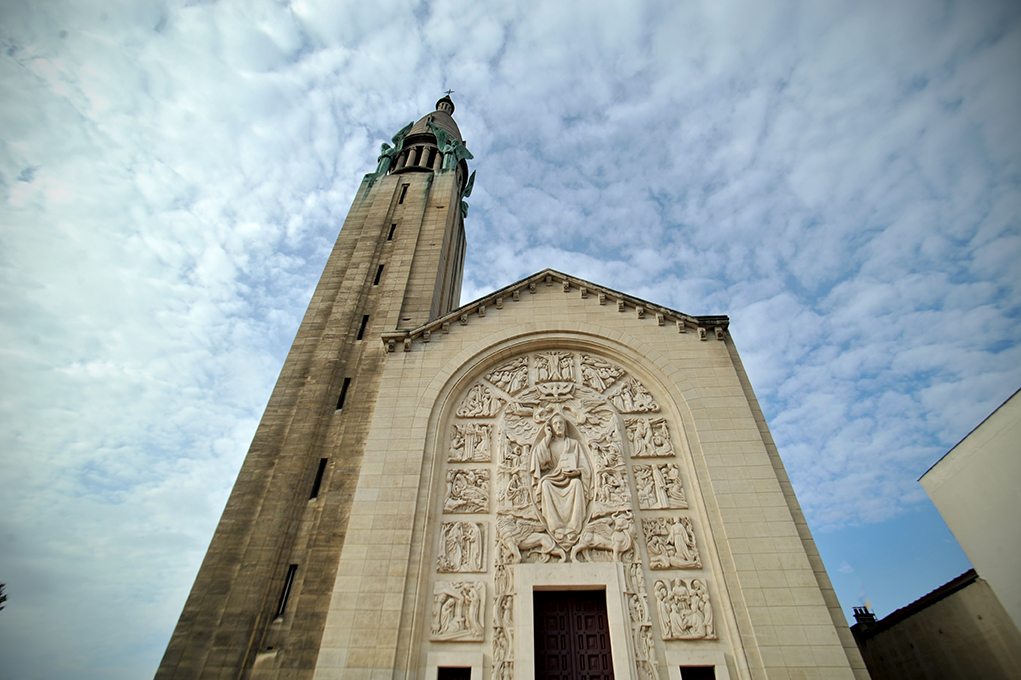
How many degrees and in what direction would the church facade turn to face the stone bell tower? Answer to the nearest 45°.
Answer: approximately 90° to its right

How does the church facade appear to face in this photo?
toward the camera
